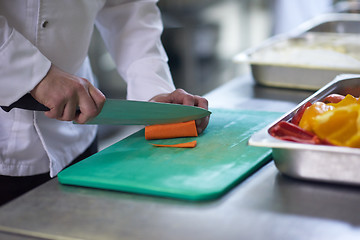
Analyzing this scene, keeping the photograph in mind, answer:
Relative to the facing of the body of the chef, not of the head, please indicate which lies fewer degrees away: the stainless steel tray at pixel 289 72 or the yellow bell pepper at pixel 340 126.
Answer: the yellow bell pepper

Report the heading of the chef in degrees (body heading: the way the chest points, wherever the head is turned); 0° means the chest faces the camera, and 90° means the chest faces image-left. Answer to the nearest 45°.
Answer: approximately 315°

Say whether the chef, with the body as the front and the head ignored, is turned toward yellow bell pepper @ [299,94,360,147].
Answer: yes

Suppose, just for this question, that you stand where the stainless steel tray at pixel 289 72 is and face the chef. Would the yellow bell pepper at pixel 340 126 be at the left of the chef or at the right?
left

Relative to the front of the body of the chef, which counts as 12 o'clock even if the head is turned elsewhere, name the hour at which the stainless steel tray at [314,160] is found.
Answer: The stainless steel tray is roughly at 12 o'clock from the chef.

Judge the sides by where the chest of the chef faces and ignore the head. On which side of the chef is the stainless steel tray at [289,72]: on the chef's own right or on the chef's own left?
on the chef's own left
